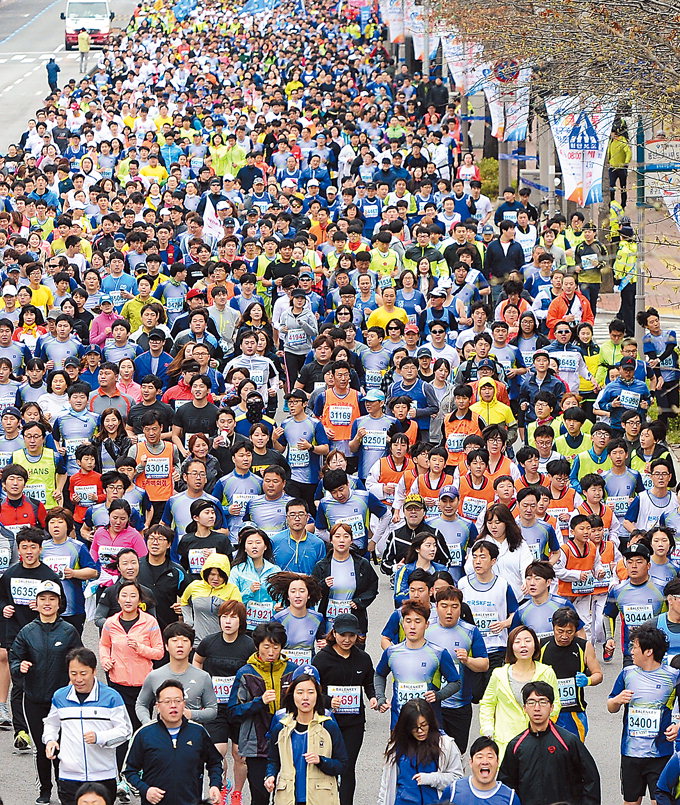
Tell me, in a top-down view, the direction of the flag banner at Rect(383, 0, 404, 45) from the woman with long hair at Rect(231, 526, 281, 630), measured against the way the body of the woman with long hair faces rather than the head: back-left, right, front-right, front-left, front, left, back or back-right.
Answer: back

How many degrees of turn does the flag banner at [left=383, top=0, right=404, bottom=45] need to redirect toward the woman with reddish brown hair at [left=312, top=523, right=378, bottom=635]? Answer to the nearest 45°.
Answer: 0° — it already faces them

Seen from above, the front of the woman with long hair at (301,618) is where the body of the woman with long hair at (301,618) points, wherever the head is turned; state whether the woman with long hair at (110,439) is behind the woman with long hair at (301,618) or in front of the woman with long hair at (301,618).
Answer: behind

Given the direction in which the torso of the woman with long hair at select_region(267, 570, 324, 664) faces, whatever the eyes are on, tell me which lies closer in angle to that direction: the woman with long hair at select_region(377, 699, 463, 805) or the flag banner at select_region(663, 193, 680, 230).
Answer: the woman with long hair

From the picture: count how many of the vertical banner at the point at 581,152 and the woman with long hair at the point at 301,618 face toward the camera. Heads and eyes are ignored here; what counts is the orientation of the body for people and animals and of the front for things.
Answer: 2

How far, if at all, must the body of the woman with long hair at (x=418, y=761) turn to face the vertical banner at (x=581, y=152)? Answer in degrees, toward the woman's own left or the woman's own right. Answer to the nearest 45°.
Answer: approximately 180°

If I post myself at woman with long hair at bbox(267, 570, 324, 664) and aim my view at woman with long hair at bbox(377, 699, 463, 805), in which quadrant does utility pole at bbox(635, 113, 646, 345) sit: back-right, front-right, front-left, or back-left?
back-left

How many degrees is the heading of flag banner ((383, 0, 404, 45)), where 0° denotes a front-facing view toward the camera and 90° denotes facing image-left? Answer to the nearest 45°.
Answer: approximately 0°

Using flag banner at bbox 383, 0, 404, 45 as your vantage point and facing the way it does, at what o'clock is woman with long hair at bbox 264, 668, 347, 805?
The woman with long hair is roughly at 12 o'clock from the flag banner.

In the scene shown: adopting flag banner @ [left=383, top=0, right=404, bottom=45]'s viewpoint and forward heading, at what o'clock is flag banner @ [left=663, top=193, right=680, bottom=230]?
flag banner @ [left=663, top=193, right=680, bottom=230] is roughly at 12 o'clock from flag banner @ [left=383, top=0, right=404, bottom=45].
